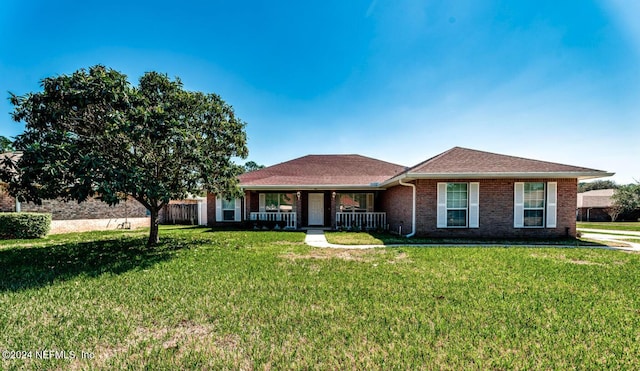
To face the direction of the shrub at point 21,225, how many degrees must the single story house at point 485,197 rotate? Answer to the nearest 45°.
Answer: approximately 90° to its right

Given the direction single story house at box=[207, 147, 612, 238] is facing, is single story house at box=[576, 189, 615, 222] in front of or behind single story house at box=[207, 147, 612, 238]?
behind

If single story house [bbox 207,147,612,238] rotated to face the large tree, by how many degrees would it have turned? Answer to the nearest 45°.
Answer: approximately 45° to its right

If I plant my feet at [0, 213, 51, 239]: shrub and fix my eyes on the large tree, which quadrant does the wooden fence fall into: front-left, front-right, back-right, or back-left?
back-left

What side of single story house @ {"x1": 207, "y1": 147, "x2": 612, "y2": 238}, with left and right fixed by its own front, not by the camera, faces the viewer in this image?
front

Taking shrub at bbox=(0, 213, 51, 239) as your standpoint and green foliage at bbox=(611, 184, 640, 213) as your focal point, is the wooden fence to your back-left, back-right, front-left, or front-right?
front-left

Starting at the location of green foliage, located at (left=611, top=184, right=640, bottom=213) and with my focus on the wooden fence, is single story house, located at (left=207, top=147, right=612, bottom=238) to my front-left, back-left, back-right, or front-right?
front-left
